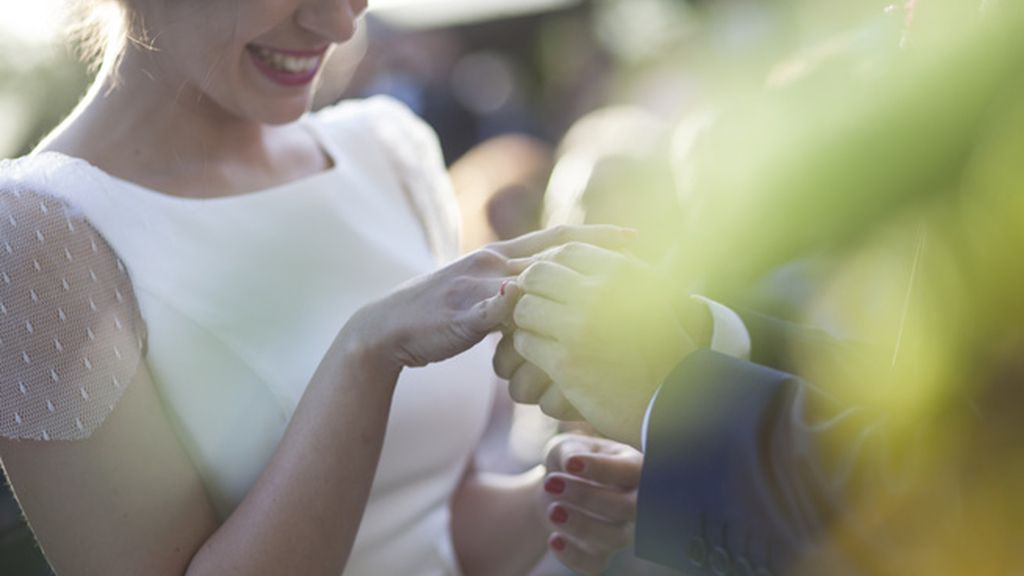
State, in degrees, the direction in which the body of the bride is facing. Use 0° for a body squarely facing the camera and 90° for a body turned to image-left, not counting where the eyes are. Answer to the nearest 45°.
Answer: approximately 315°

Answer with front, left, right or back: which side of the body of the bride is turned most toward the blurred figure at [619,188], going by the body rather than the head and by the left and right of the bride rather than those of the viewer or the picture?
left

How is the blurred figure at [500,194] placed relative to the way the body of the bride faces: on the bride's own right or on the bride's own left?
on the bride's own left
